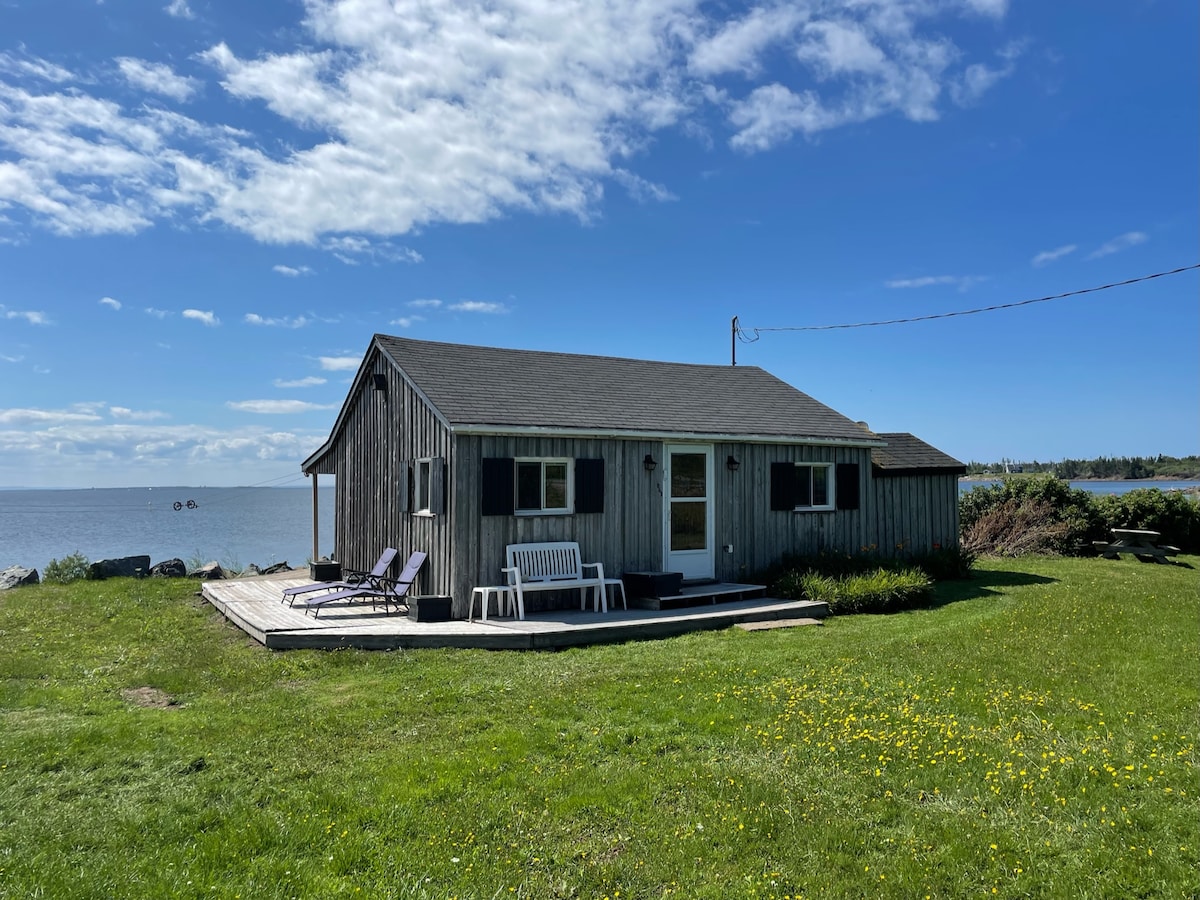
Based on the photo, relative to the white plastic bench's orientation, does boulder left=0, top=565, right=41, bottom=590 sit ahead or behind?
behind

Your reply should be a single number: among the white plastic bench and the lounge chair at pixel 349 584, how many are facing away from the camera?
0

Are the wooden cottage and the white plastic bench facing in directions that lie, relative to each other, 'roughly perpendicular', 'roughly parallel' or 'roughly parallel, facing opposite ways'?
roughly parallel

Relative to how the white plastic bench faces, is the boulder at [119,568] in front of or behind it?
behind

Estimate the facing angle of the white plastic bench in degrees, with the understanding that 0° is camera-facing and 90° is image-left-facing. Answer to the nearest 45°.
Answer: approximately 315°

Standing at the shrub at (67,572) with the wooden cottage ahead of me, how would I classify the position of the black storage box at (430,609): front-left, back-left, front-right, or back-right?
front-right

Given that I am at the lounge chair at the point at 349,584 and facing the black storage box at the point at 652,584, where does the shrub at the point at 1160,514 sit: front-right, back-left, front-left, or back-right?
front-left

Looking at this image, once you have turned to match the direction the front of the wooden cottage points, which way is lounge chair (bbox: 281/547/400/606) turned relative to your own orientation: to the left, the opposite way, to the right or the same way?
to the right

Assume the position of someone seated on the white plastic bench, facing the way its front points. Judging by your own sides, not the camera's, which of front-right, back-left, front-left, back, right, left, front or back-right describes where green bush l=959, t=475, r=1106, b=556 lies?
left

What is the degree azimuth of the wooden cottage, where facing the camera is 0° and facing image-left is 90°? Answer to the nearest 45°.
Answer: approximately 315°

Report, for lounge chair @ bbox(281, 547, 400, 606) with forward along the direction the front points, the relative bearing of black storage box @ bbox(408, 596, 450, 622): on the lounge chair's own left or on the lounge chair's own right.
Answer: on the lounge chair's own left
